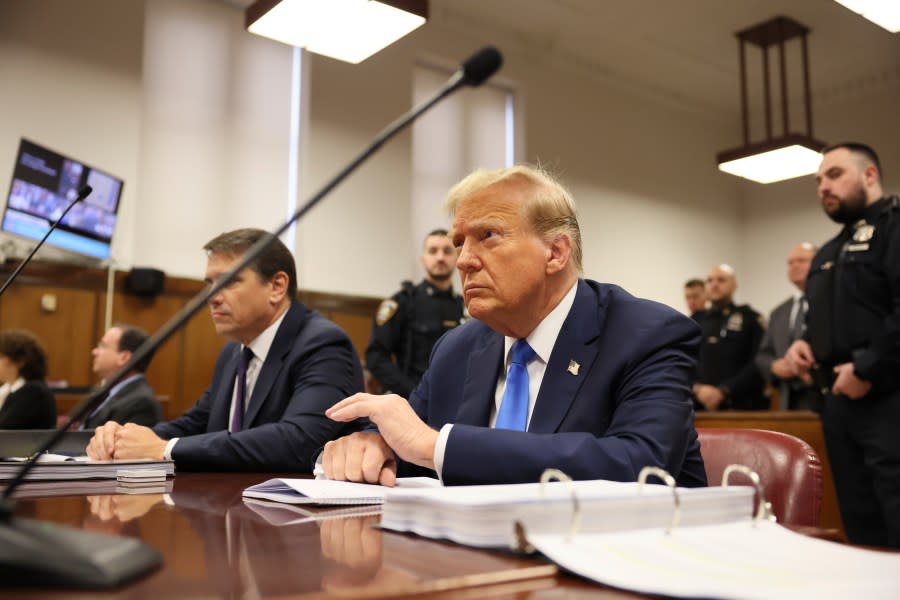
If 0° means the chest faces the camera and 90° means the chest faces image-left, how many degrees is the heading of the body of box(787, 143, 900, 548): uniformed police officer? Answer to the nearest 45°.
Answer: approximately 45°

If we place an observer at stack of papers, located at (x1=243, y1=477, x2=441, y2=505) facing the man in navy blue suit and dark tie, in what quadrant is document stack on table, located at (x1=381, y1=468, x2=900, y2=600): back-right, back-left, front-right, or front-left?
back-right

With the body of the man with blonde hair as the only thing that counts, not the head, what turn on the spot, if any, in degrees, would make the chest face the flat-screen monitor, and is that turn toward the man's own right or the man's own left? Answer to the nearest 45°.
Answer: approximately 90° to the man's own right

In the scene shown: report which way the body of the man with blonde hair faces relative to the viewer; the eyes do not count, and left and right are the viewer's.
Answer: facing the viewer and to the left of the viewer

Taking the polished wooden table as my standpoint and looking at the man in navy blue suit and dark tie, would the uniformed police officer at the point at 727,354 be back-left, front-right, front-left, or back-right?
front-right

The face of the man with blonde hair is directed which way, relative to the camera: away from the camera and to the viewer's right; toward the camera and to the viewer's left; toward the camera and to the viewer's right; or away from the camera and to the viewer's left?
toward the camera and to the viewer's left

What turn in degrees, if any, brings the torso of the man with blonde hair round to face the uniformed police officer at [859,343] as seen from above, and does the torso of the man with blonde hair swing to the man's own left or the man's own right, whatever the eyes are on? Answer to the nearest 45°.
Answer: approximately 180°

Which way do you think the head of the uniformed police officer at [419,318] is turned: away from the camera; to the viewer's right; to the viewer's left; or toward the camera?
toward the camera

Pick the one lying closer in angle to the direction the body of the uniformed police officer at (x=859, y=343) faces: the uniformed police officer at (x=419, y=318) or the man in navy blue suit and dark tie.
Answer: the man in navy blue suit and dark tie

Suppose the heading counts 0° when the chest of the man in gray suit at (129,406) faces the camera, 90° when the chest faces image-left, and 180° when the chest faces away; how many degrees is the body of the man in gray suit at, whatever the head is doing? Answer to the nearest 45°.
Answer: approximately 90°

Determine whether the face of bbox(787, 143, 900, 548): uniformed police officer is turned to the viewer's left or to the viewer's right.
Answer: to the viewer's left

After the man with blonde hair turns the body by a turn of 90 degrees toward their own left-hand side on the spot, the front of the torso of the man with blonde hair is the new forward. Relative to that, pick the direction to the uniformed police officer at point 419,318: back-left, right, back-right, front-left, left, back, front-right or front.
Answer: back-left

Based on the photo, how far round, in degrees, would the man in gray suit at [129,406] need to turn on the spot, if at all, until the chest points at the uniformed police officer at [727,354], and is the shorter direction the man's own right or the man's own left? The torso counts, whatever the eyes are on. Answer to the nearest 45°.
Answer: approximately 180°

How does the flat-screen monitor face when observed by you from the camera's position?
facing the viewer and to the right of the viewer

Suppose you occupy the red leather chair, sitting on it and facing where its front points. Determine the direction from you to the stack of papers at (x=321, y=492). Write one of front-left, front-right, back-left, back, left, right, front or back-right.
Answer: front
